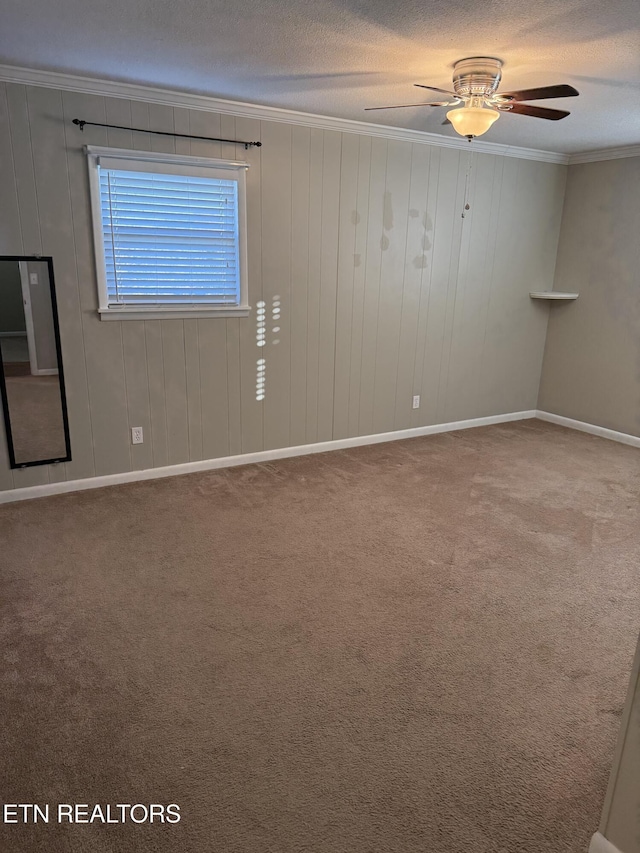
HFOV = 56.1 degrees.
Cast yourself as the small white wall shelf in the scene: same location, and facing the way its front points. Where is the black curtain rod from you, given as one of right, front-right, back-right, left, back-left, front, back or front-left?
front-right

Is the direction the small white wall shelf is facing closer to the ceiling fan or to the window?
the ceiling fan

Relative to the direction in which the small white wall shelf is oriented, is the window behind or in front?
in front

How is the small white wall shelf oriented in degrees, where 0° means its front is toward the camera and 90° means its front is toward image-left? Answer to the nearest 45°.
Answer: approximately 0°

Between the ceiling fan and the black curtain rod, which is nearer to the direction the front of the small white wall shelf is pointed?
the ceiling fan

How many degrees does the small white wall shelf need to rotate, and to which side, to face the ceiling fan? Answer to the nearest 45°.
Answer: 0° — it already faces it
